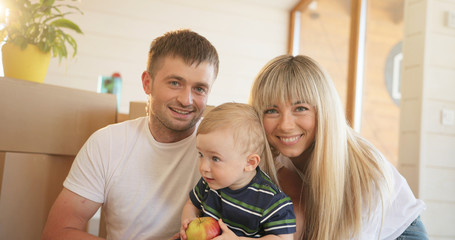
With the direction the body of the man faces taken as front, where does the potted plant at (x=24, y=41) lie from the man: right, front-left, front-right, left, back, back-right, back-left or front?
back

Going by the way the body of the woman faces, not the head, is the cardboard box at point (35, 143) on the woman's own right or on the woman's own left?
on the woman's own right

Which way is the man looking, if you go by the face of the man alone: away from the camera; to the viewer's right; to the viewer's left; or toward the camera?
toward the camera

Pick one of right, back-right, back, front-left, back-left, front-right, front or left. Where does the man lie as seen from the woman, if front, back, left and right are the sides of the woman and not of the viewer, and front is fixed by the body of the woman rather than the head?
front-right

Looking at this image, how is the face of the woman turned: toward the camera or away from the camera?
toward the camera

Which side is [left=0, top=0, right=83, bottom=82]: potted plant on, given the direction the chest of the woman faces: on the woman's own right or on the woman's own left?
on the woman's own right

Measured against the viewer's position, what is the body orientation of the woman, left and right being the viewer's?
facing the viewer and to the left of the viewer

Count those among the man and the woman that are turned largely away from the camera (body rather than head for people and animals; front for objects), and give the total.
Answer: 0

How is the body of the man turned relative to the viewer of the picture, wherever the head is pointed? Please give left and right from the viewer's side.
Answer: facing the viewer and to the right of the viewer
